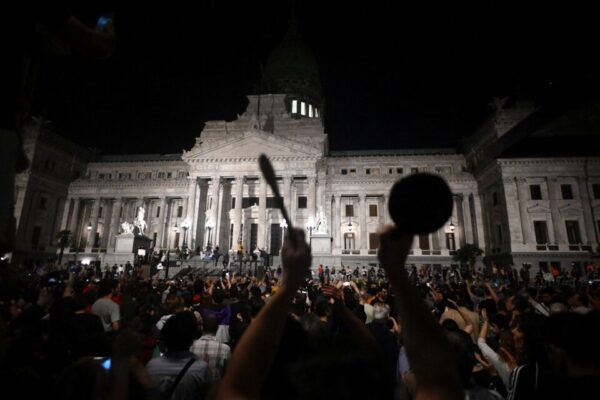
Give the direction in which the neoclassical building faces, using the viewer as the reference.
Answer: facing the viewer
